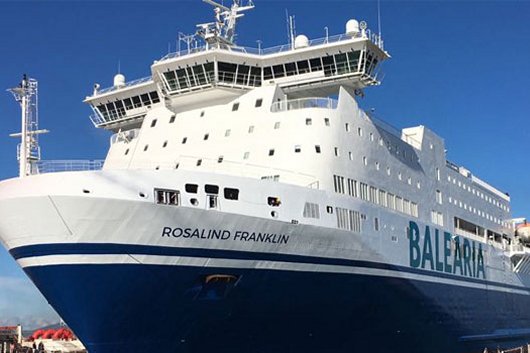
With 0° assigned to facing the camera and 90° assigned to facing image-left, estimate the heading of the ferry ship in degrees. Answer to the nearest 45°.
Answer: approximately 45°
